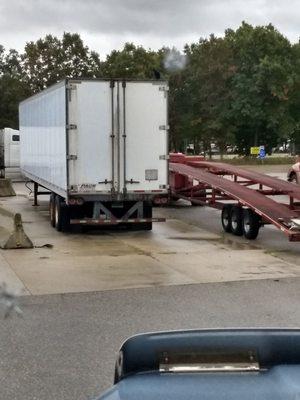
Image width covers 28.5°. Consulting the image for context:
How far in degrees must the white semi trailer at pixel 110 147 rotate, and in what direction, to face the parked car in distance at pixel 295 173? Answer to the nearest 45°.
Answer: approximately 45° to its right

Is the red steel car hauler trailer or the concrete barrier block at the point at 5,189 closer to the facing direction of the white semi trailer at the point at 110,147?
the concrete barrier block

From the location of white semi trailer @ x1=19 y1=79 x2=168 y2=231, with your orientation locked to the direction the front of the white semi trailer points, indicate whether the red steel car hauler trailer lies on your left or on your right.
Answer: on your right

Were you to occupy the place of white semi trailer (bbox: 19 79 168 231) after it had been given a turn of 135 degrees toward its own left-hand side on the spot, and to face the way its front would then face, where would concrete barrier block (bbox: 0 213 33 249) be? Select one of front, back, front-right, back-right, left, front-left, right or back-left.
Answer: front

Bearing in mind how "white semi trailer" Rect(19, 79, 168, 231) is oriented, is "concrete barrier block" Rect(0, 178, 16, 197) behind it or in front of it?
in front

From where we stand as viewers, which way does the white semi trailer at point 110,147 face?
facing away from the viewer
